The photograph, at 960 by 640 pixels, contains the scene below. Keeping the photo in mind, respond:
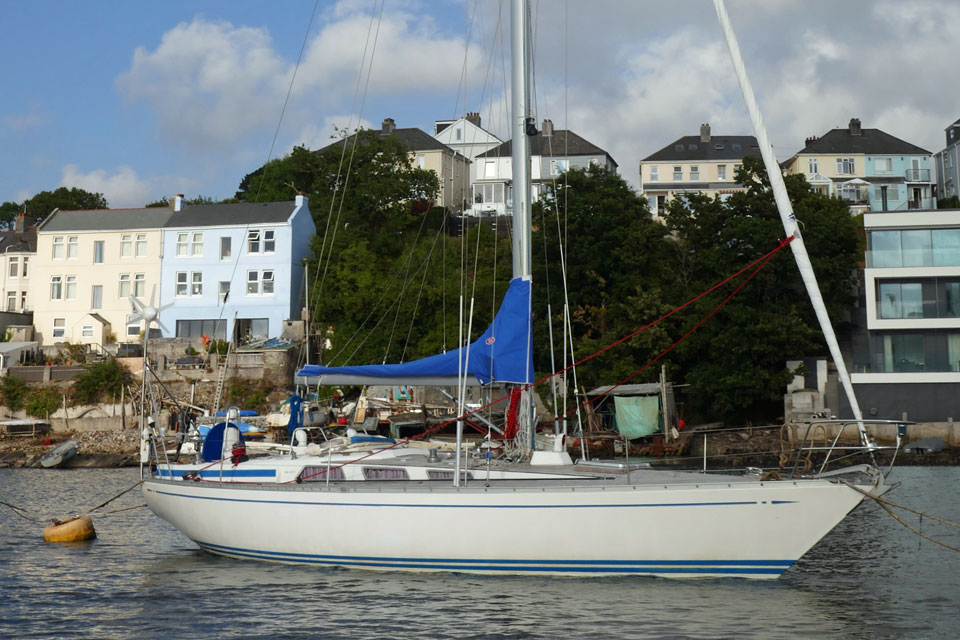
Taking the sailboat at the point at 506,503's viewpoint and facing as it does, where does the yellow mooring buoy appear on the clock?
The yellow mooring buoy is roughly at 7 o'clock from the sailboat.

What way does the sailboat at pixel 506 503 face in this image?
to the viewer's right

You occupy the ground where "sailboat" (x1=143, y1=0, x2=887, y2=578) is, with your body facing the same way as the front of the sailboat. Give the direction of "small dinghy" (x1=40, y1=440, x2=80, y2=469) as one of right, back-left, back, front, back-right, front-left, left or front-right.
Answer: back-left

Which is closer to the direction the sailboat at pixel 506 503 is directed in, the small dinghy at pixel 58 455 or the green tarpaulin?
the green tarpaulin

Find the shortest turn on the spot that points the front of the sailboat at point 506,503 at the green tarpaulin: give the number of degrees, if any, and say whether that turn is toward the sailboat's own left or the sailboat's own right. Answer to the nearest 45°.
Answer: approximately 90° to the sailboat's own left

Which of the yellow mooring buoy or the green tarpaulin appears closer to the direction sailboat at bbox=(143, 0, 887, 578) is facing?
the green tarpaulin
